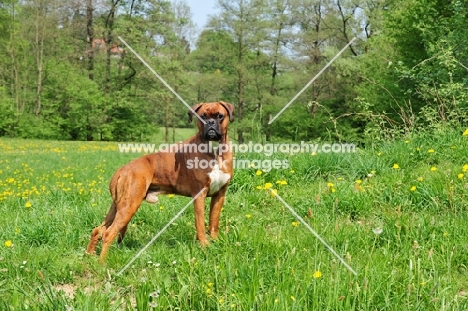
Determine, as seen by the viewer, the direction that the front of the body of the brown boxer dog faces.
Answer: to the viewer's right
